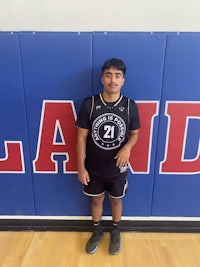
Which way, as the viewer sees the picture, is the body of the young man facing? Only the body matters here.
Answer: toward the camera

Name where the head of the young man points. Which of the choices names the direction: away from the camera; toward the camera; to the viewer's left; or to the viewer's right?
toward the camera
